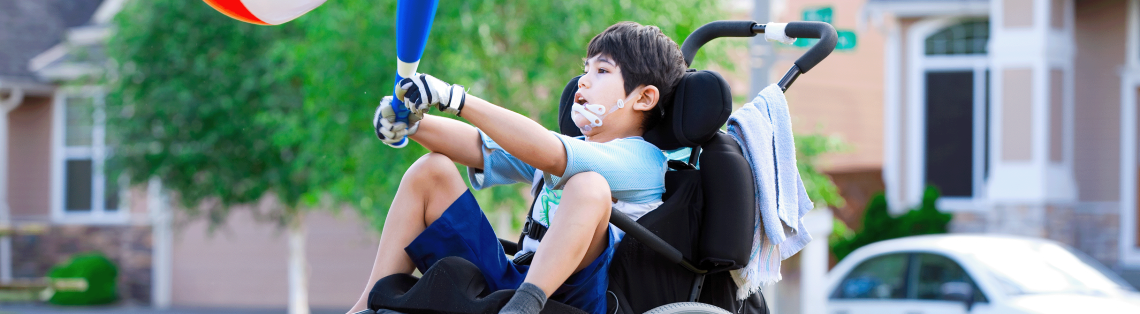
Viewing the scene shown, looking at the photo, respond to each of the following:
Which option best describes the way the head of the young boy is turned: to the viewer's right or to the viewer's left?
to the viewer's left

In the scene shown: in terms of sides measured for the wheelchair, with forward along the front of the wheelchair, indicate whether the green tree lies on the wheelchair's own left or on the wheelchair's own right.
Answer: on the wheelchair's own right

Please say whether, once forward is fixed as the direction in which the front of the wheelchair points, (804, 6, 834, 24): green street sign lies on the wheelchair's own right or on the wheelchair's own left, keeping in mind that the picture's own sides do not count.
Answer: on the wheelchair's own right

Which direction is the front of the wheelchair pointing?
to the viewer's left
